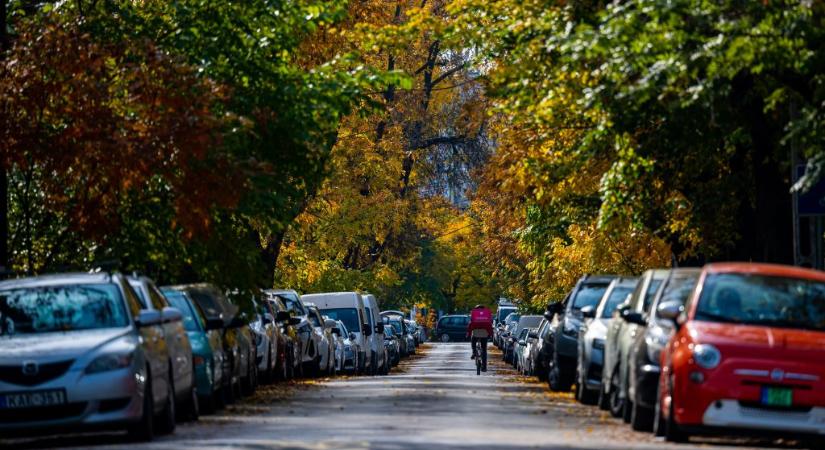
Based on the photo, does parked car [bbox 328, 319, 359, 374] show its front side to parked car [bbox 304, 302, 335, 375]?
yes

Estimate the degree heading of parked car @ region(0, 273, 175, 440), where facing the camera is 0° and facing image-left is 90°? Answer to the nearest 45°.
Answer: approximately 0°

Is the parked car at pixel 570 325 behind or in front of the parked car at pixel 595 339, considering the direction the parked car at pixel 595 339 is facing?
behind

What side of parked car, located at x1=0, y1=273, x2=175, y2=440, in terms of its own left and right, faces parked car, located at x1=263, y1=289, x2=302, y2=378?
back

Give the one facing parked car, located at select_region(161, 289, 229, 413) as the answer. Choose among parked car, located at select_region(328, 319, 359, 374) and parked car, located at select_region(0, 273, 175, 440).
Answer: parked car, located at select_region(328, 319, 359, 374)

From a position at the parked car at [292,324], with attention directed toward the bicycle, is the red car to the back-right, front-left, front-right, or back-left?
back-right
